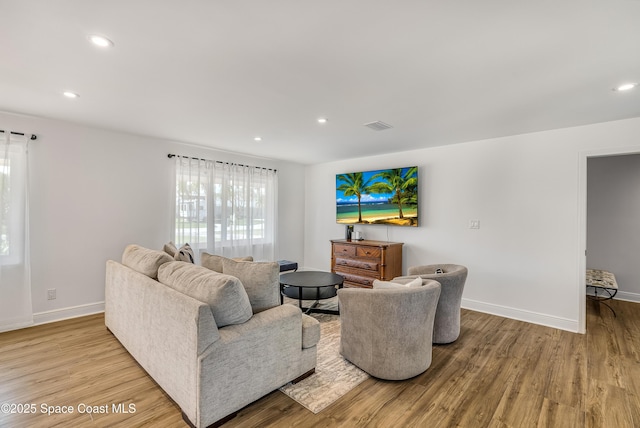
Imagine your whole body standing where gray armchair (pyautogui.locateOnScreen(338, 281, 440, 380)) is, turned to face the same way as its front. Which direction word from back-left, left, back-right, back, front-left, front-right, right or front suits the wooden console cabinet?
front-right

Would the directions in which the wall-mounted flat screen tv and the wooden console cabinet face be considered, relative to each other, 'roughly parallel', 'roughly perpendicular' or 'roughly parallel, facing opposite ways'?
roughly parallel

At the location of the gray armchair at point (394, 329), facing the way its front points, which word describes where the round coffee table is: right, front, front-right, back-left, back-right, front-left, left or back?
front

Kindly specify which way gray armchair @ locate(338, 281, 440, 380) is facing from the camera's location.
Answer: facing away from the viewer and to the left of the viewer

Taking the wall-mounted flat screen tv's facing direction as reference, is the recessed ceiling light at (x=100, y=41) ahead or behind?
ahead

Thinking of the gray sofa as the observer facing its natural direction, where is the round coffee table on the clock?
The round coffee table is roughly at 12 o'clock from the gray sofa.

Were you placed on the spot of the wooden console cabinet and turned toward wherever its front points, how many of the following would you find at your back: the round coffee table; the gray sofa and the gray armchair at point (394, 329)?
0

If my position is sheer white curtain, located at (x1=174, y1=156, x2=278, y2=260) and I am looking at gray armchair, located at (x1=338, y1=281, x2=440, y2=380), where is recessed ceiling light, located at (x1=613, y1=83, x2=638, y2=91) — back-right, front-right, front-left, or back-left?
front-left

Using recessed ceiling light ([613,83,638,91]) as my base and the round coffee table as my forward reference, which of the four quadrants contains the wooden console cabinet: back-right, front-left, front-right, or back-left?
front-right

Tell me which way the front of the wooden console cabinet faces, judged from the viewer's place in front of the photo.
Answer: facing the viewer and to the left of the viewer

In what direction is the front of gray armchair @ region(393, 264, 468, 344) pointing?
to the viewer's left

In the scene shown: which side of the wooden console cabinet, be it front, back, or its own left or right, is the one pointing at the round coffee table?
front

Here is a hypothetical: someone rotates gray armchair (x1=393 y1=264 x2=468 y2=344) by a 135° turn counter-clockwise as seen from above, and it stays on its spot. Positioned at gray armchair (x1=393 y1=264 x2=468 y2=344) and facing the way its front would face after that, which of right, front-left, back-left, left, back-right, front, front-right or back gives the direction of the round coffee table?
back-right

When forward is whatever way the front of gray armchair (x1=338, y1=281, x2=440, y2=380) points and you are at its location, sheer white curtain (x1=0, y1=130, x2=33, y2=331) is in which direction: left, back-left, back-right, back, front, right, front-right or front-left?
front-left

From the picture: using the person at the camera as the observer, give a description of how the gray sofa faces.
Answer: facing away from the viewer and to the right of the viewer

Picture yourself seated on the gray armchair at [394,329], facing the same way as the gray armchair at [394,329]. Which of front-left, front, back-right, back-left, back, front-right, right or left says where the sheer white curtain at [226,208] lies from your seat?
front

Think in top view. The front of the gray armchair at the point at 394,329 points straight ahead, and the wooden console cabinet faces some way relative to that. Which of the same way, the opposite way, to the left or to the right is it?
to the left

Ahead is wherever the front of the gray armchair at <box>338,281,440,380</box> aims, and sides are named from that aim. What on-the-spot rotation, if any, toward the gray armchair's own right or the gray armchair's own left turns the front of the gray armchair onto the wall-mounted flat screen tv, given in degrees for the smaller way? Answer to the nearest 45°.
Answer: approximately 45° to the gray armchair's own right

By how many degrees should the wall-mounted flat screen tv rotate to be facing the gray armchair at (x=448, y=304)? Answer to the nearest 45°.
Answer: approximately 45° to its left
